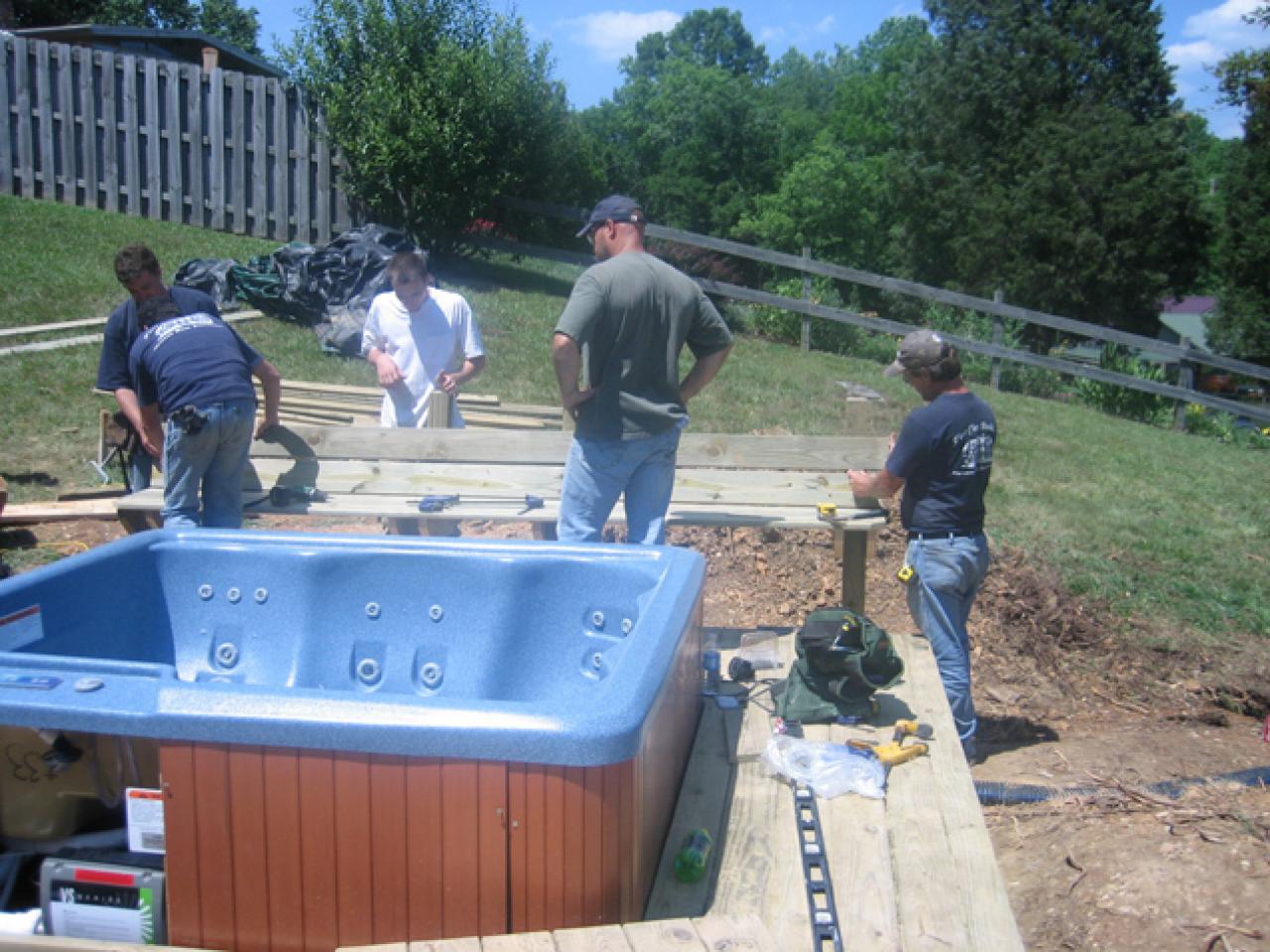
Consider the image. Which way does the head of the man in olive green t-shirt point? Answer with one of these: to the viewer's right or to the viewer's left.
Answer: to the viewer's left

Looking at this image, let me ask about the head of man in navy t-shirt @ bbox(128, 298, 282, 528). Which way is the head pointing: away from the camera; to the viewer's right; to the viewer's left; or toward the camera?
away from the camera

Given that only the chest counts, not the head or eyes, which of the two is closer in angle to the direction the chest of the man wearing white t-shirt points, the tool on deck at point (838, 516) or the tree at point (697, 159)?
the tool on deck

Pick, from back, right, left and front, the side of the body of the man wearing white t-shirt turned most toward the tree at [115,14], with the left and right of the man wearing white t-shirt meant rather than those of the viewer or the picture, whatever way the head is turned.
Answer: back
